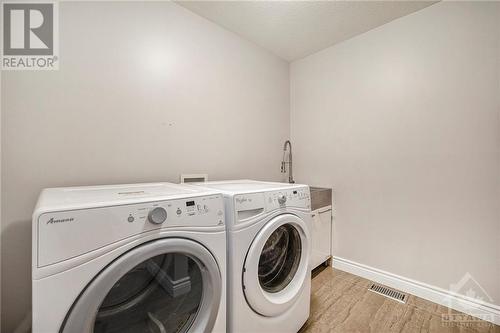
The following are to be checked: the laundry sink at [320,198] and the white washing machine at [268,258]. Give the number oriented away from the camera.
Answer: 0

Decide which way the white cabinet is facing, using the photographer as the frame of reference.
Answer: facing the viewer and to the right of the viewer

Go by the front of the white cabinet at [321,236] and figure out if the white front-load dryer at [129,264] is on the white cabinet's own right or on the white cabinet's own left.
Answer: on the white cabinet's own right

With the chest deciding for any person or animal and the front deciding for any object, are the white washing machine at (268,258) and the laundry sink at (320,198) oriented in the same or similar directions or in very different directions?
same or similar directions

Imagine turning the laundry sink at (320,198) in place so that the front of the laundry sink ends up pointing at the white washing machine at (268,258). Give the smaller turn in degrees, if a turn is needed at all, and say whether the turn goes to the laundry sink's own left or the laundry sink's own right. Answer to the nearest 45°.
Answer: approximately 45° to the laundry sink's own right

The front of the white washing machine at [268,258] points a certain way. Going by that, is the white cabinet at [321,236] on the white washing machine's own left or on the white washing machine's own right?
on the white washing machine's own left
